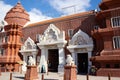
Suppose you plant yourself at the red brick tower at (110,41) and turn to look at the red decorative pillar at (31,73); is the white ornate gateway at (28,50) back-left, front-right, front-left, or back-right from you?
front-right

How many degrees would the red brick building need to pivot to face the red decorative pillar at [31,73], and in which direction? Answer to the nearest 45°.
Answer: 0° — it already faces it

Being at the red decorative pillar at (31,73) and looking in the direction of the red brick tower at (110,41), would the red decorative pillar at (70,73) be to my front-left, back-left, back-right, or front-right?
front-right

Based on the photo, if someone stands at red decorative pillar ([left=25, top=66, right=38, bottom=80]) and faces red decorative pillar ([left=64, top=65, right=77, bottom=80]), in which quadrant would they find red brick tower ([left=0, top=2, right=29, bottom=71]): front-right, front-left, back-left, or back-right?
back-left

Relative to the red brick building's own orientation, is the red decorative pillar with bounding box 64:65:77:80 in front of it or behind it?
in front
